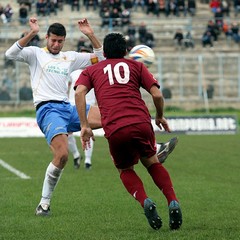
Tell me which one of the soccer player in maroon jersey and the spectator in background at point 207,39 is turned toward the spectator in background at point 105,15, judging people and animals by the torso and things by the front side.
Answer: the soccer player in maroon jersey

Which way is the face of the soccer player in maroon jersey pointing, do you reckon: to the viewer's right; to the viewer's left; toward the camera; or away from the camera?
away from the camera

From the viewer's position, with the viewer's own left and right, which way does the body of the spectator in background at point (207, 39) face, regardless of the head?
facing the viewer

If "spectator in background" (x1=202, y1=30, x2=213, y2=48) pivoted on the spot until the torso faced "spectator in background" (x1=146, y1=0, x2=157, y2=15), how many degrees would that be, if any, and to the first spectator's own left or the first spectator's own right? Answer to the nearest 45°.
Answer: approximately 135° to the first spectator's own right

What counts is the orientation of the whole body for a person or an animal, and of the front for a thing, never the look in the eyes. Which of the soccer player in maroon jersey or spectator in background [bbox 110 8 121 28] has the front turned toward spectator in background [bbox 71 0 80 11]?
the soccer player in maroon jersey

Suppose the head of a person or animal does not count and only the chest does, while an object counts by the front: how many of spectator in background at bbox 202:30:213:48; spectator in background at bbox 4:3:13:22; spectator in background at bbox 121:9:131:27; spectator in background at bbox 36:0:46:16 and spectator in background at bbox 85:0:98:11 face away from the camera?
0

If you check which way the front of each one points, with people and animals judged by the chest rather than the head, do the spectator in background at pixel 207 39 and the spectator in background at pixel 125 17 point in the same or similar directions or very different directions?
same or similar directions

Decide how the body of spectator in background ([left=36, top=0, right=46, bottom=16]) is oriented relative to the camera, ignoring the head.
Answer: toward the camera

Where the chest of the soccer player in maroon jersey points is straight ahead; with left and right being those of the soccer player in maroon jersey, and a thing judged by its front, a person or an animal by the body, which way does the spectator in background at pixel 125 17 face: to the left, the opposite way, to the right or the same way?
the opposite way

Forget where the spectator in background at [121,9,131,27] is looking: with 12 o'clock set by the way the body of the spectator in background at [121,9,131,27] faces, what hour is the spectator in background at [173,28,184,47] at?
the spectator in background at [173,28,184,47] is roughly at 10 o'clock from the spectator in background at [121,9,131,27].

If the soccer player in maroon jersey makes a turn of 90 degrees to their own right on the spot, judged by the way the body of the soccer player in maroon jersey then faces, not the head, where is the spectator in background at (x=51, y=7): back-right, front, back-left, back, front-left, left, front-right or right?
left

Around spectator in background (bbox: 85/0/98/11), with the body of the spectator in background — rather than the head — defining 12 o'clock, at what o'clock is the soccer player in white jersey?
The soccer player in white jersey is roughly at 12 o'clock from the spectator in background.

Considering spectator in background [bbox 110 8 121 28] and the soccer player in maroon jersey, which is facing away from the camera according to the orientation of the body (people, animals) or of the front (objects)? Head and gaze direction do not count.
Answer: the soccer player in maroon jersey

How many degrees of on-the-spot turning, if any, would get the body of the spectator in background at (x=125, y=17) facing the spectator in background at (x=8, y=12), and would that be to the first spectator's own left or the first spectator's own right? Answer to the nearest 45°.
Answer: approximately 90° to the first spectator's own right

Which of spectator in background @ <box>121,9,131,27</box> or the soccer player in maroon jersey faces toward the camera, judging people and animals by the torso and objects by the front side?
the spectator in background

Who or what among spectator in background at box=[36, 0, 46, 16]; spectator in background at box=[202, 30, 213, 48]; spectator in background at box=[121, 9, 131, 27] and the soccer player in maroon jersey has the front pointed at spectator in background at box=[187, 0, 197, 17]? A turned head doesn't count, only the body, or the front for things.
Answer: the soccer player in maroon jersey
